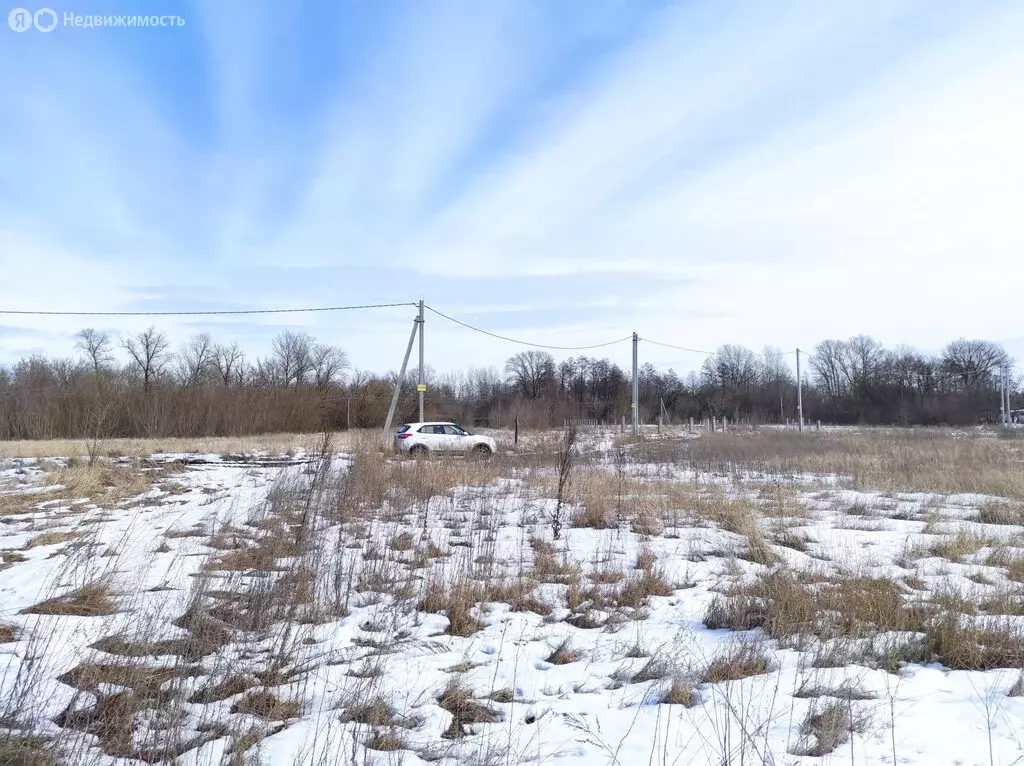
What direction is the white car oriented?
to the viewer's right
